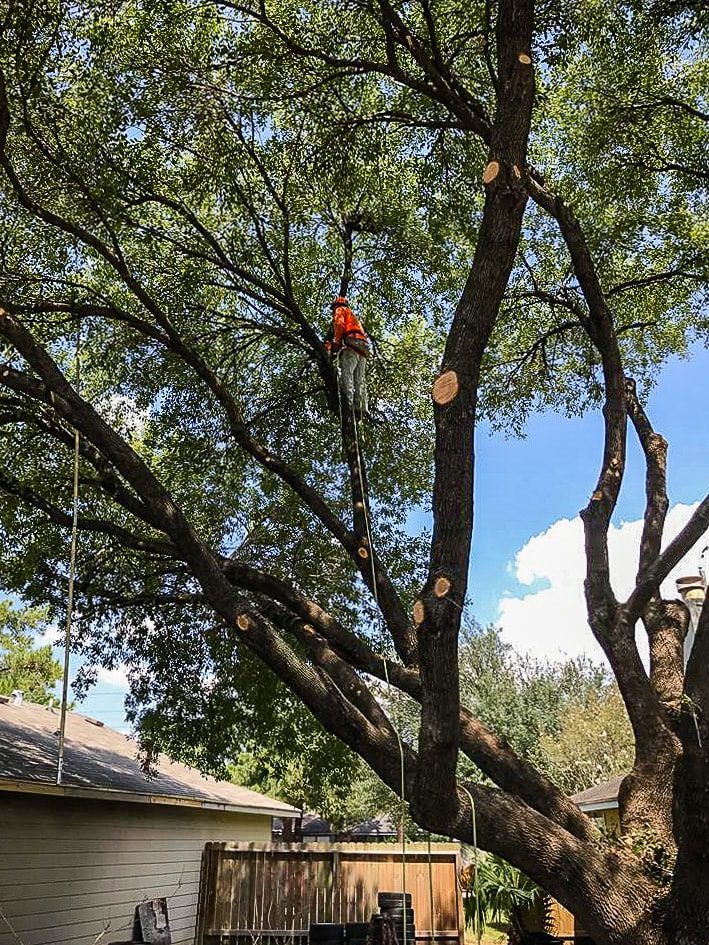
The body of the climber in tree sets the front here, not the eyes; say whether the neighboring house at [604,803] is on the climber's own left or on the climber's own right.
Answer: on the climber's own right

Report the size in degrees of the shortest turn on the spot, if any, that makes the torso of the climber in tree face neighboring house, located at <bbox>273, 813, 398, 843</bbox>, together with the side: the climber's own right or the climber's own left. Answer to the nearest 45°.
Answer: approximately 45° to the climber's own right

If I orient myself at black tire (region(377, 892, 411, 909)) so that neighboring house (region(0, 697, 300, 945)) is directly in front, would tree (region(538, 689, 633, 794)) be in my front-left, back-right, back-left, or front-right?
back-right

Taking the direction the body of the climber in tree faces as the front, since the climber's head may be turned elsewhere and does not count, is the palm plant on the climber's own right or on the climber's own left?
on the climber's own right

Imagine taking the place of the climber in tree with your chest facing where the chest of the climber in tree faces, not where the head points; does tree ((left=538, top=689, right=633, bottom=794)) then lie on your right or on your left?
on your right
